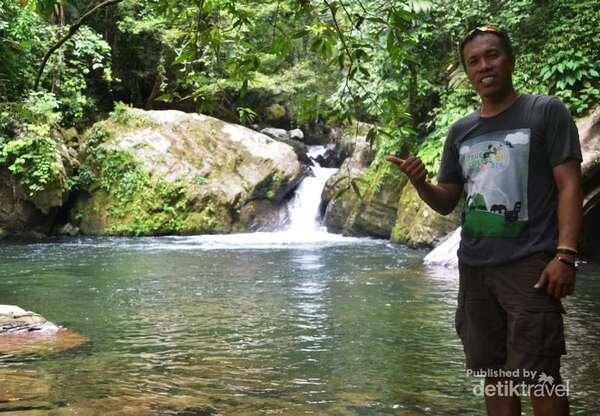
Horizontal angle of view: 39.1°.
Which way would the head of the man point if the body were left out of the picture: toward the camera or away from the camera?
toward the camera

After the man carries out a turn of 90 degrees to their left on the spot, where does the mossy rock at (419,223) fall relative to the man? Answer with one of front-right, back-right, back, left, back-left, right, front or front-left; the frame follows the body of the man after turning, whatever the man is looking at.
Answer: back-left

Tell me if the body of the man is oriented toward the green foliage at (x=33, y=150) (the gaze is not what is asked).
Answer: no

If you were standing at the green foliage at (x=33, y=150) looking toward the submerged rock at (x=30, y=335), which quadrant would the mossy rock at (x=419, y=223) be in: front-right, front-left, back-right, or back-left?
front-left

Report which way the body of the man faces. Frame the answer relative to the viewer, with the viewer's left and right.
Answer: facing the viewer and to the left of the viewer

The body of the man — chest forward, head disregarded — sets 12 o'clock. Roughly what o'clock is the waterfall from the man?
The waterfall is roughly at 4 o'clock from the man.

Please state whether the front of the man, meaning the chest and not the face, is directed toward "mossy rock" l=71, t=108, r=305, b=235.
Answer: no

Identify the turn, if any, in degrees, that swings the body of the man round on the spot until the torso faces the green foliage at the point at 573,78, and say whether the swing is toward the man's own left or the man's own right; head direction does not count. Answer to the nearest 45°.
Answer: approximately 135° to the man's own right

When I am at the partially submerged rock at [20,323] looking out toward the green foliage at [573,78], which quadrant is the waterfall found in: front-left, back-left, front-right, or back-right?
front-left

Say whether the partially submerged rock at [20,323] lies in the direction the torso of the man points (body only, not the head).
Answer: no
